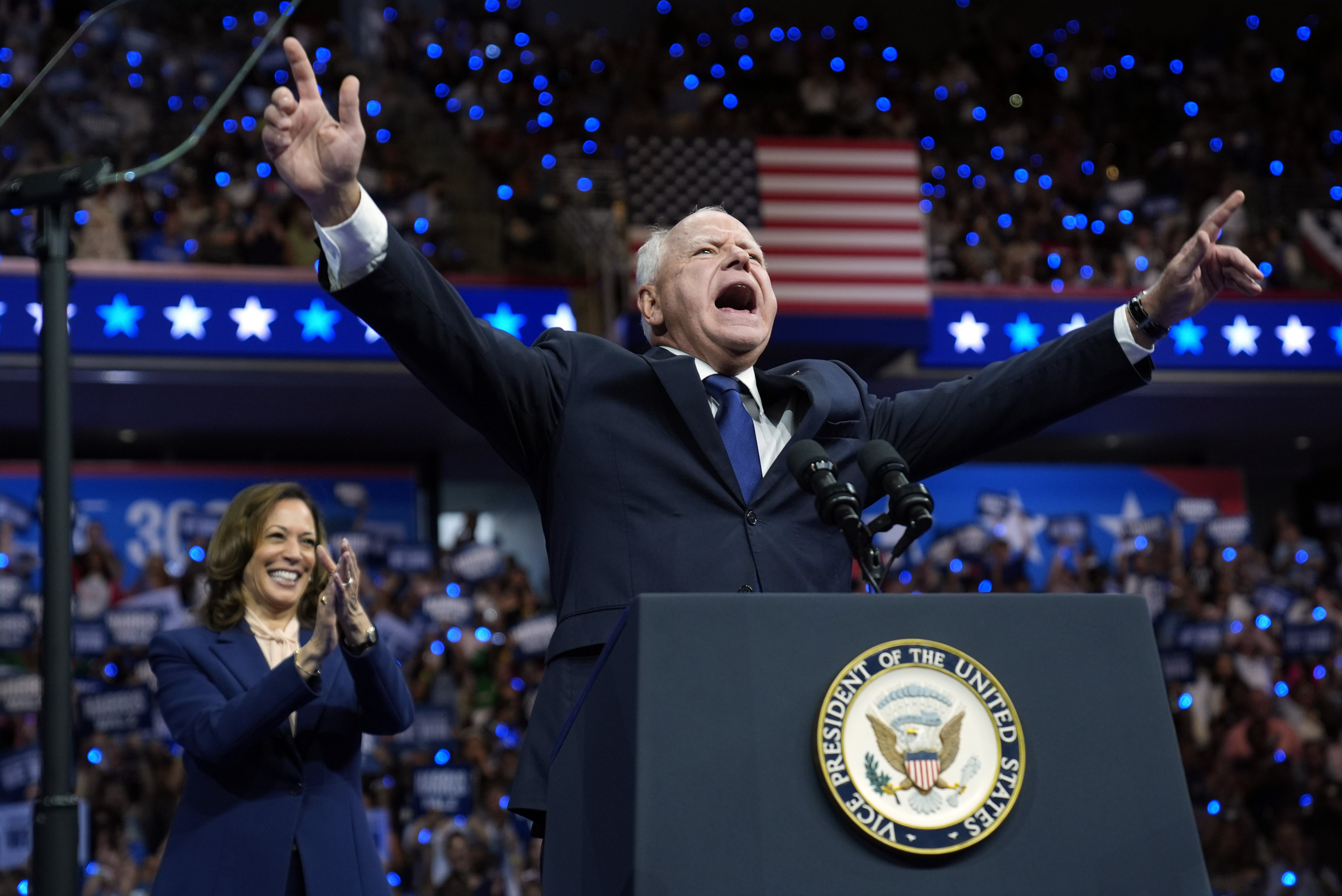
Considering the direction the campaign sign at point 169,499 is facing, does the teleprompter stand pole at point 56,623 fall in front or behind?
in front

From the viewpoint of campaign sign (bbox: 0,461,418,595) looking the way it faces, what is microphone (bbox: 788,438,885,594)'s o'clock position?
The microphone is roughly at 12 o'clock from the campaign sign.

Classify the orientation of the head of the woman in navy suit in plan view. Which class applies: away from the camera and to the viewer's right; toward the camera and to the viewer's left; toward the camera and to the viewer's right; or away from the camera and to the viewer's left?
toward the camera and to the viewer's right

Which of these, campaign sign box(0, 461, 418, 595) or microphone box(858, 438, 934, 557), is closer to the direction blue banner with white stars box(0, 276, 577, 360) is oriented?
the microphone

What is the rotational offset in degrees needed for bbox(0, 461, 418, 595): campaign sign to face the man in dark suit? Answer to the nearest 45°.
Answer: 0° — it already faces them

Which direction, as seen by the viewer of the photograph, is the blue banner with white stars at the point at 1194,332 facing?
facing the viewer

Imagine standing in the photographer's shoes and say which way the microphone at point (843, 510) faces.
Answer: facing away from the viewer and to the left of the viewer

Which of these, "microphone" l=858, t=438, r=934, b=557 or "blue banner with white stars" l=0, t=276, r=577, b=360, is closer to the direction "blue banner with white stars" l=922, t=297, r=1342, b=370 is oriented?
the microphone

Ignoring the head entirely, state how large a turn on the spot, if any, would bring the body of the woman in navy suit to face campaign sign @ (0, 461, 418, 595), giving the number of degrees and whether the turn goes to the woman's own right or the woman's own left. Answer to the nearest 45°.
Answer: approximately 135° to the woman's own left

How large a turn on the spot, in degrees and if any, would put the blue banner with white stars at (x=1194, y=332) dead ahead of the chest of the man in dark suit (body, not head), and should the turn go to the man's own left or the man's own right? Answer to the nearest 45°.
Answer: approximately 135° to the man's own left

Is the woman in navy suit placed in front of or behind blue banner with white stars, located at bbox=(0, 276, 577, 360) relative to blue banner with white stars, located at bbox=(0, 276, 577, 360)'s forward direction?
in front
